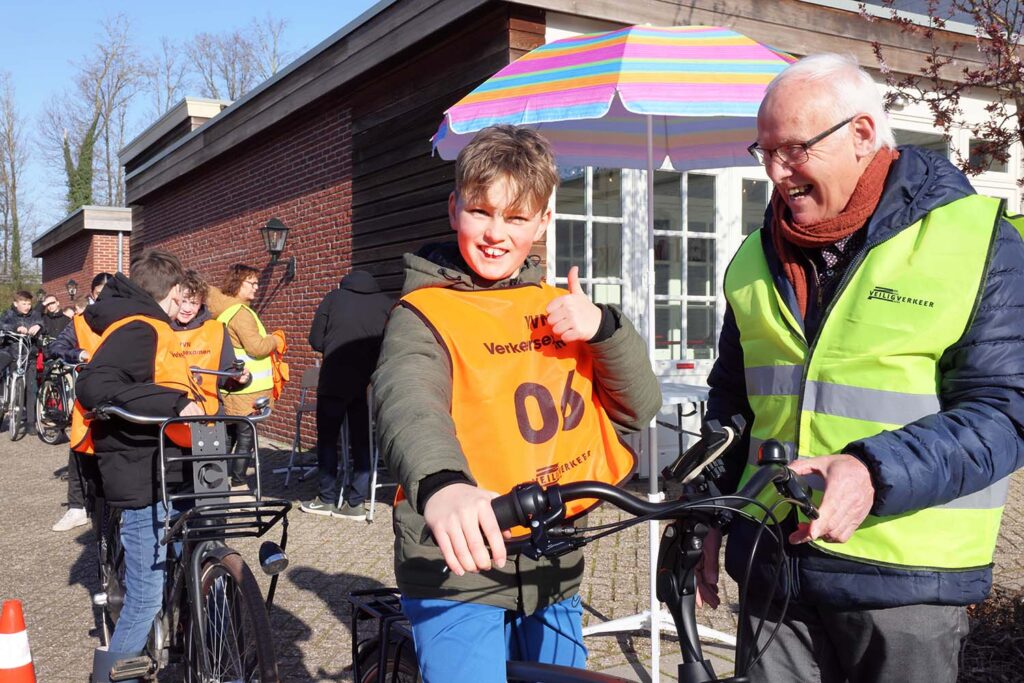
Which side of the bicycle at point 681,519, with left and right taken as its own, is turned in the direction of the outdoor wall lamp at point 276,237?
back

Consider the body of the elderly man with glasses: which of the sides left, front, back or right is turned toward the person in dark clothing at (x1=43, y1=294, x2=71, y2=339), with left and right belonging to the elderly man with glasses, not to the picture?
right

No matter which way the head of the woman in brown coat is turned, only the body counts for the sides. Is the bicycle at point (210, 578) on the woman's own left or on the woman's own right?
on the woman's own right

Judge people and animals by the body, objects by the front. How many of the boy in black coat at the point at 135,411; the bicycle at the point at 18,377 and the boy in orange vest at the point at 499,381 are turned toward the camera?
2

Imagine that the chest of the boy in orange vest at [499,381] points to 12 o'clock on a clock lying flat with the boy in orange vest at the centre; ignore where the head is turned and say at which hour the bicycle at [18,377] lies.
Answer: The bicycle is roughly at 5 o'clock from the boy in orange vest.

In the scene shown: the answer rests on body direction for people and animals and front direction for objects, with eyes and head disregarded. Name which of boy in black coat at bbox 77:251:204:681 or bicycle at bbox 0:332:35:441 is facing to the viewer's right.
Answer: the boy in black coat

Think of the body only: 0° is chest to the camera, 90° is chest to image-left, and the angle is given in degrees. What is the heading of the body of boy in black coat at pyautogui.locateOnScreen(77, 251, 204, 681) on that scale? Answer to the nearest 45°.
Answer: approximately 270°

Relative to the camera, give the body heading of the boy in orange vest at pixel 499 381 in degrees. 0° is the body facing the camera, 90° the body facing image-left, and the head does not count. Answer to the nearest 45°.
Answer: approximately 0°

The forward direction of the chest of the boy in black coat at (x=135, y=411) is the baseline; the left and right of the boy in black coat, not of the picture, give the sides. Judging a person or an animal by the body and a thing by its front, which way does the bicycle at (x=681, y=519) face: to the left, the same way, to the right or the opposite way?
to the right

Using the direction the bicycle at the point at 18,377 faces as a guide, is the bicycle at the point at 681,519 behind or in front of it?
in front

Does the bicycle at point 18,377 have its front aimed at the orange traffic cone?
yes

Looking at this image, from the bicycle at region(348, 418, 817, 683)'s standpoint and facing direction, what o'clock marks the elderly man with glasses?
The elderly man with glasses is roughly at 9 o'clock from the bicycle.

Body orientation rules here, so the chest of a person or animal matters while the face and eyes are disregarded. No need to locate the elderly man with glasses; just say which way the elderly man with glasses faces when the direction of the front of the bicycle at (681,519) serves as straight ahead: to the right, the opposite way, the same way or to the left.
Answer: to the right

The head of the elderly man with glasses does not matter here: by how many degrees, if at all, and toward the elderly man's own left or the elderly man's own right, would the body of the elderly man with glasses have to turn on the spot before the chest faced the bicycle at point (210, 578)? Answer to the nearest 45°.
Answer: approximately 45° to the elderly man's own right
